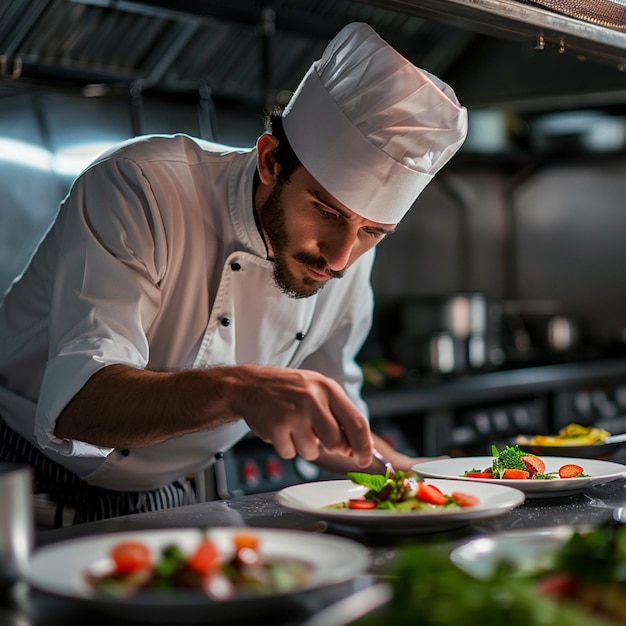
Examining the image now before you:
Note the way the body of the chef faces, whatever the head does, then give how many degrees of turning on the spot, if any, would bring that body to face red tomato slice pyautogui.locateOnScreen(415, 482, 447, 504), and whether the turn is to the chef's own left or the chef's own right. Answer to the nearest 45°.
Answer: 0° — they already face it

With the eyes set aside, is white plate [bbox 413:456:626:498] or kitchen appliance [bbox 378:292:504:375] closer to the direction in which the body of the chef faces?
the white plate

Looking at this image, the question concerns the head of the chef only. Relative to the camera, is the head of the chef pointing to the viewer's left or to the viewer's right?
to the viewer's right

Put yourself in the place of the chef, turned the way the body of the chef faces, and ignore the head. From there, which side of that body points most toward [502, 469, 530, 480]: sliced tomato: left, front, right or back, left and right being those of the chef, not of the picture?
front

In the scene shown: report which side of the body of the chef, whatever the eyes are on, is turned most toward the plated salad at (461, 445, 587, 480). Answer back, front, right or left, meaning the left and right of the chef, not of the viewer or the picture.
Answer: front

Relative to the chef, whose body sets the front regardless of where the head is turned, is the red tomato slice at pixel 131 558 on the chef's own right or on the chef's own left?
on the chef's own right

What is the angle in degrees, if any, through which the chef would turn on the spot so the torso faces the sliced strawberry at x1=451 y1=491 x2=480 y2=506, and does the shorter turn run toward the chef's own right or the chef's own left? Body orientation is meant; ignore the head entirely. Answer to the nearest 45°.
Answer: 0° — they already face it

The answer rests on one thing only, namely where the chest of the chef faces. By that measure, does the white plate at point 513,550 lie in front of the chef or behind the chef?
in front

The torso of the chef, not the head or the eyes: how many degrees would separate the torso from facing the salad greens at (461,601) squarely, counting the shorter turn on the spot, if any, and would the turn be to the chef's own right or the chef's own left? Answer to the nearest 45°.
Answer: approximately 45° to the chef's own right

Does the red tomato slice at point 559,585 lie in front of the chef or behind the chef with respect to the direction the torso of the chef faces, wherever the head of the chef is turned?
in front

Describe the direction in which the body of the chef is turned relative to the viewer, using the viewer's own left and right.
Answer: facing the viewer and to the right of the viewer
